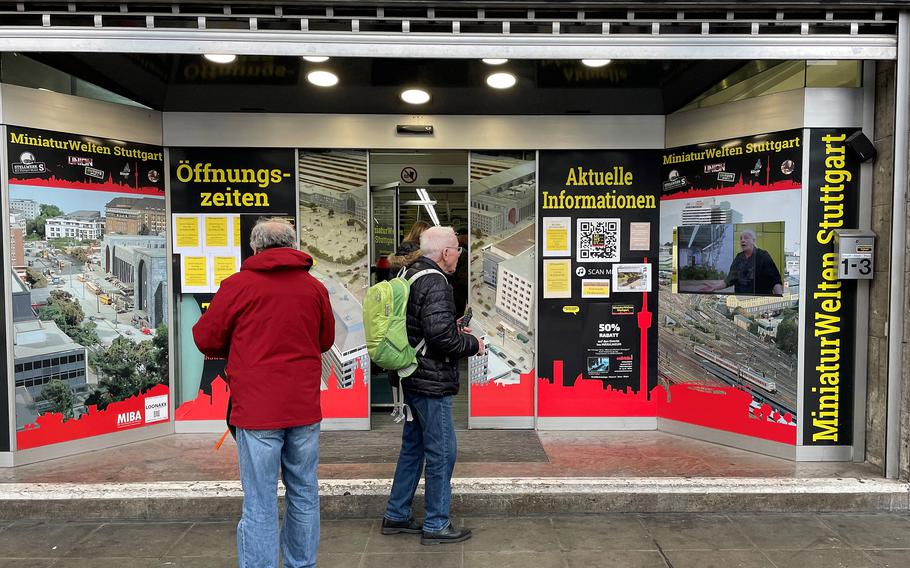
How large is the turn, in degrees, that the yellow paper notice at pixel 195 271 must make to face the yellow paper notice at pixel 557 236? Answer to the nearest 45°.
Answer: approximately 90° to its left

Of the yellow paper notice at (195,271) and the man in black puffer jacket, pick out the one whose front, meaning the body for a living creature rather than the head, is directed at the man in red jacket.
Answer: the yellow paper notice

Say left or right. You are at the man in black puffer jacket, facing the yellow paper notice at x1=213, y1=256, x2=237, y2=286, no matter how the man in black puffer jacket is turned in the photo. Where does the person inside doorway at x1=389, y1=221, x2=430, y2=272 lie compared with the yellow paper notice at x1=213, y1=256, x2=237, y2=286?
right

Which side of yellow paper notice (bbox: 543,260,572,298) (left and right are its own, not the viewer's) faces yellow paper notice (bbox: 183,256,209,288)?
right

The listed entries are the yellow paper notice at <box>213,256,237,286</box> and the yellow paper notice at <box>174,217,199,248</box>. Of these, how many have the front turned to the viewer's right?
0

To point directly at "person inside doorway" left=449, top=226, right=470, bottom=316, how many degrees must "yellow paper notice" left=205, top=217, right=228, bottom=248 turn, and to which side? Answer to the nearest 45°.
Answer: approximately 90° to its left

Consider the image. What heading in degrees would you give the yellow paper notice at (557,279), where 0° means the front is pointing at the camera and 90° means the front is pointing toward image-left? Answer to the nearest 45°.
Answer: approximately 0°

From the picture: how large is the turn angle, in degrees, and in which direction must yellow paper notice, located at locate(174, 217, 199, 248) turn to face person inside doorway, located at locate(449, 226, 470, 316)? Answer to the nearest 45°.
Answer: approximately 90° to its left
